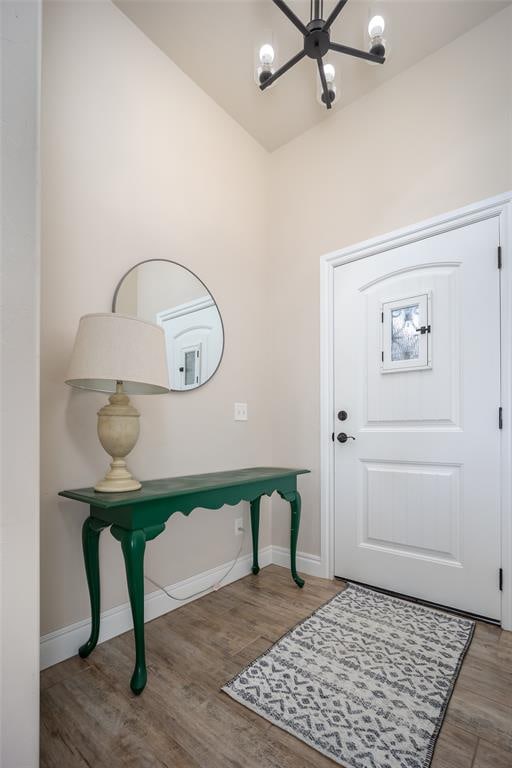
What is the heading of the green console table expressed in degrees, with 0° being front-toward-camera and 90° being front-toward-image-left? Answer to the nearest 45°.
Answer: approximately 315°

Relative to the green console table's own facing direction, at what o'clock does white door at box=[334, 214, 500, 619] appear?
The white door is roughly at 10 o'clock from the green console table.

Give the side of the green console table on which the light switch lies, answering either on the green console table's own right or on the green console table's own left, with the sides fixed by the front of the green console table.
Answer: on the green console table's own left

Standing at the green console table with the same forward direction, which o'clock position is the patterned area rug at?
The patterned area rug is roughly at 11 o'clock from the green console table.
